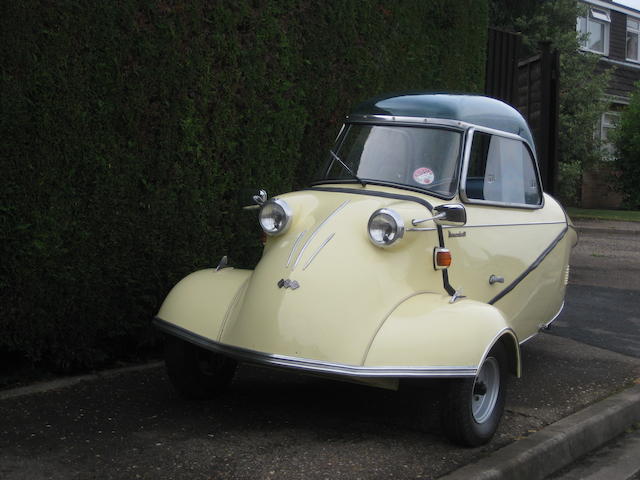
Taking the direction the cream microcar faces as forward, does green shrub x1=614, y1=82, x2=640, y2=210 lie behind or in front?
behind

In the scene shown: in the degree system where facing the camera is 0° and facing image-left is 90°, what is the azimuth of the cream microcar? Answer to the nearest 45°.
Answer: approximately 45°

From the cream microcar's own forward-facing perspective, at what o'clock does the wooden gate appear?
The wooden gate is roughly at 5 o'clock from the cream microcar.
